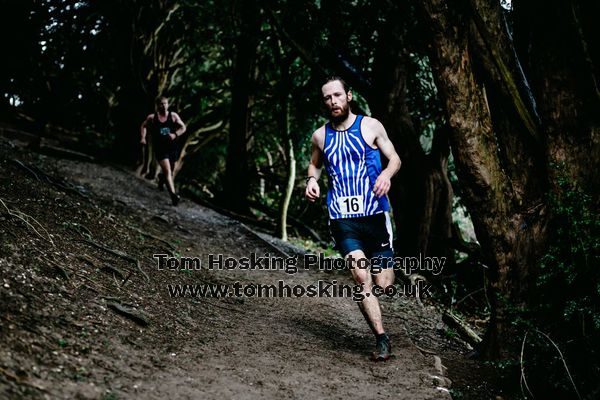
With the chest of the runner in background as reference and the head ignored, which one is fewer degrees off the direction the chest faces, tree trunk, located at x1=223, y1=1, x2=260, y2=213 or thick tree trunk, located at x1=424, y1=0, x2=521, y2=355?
the thick tree trunk

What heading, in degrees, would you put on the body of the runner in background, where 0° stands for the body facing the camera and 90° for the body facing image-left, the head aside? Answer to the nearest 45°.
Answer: approximately 0°

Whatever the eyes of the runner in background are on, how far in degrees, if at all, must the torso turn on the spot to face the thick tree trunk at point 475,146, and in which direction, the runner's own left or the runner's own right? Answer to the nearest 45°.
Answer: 0° — they already face it
